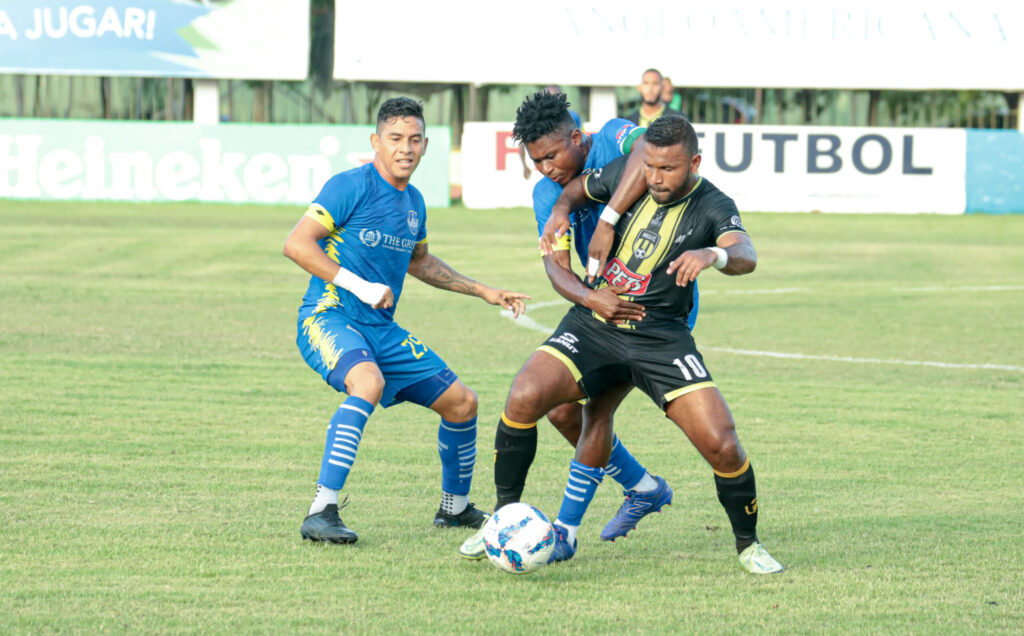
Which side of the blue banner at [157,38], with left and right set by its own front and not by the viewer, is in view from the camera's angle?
front

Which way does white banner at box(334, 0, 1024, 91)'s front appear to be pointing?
toward the camera

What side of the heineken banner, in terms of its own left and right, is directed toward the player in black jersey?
front

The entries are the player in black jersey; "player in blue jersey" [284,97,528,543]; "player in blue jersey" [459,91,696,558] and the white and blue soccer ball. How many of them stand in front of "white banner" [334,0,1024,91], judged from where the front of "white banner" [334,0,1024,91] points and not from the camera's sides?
4

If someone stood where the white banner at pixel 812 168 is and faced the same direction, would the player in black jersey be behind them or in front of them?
in front

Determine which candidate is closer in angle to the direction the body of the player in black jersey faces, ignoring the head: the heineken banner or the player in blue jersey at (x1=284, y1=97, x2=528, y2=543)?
the player in blue jersey

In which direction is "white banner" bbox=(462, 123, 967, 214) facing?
toward the camera

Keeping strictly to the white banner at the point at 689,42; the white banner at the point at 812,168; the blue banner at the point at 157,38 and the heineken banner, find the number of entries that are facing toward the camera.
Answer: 4

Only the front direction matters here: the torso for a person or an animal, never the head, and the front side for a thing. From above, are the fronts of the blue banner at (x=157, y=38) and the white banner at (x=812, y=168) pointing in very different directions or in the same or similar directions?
same or similar directions

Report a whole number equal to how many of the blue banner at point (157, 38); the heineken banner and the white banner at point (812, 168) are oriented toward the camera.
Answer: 3

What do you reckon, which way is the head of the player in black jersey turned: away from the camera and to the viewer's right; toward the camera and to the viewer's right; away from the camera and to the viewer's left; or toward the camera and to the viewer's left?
toward the camera and to the viewer's left

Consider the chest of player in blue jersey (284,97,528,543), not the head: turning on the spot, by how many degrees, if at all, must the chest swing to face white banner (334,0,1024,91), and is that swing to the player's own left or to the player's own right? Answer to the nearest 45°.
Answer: approximately 135° to the player's own left

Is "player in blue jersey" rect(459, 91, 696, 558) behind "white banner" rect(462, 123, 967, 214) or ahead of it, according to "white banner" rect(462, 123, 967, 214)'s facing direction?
ahead

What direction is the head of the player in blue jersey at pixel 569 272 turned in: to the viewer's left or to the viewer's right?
to the viewer's left

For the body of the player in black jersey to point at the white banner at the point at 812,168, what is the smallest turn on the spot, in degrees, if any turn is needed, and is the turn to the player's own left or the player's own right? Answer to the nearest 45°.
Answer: approximately 135° to the player's own right
